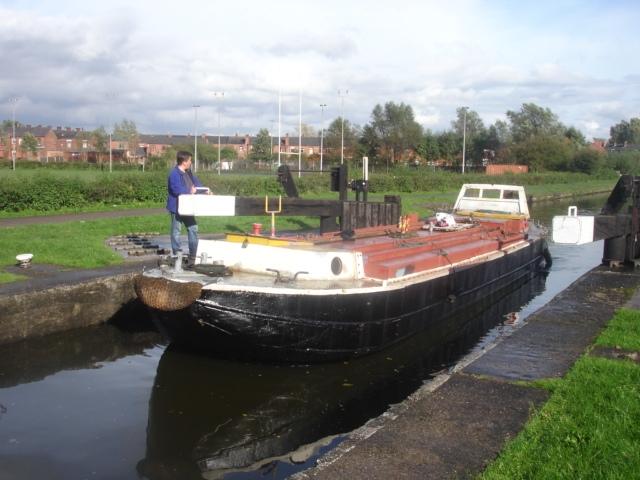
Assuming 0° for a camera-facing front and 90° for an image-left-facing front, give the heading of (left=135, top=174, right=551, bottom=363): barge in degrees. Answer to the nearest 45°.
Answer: approximately 45°
